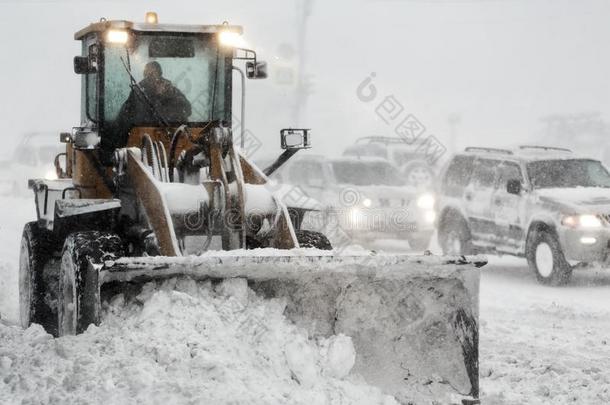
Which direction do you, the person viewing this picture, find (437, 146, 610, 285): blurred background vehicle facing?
facing the viewer and to the right of the viewer

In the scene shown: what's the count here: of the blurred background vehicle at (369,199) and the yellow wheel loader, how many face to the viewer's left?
0

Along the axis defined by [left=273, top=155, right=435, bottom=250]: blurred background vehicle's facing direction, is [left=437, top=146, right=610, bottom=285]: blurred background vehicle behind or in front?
in front

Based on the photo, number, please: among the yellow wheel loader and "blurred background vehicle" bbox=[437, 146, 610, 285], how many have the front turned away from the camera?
0

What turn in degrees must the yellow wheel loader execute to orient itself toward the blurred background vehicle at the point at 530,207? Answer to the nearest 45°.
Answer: approximately 90° to its left

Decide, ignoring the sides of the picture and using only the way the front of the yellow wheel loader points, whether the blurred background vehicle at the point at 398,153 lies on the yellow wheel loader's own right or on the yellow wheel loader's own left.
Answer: on the yellow wheel loader's own left

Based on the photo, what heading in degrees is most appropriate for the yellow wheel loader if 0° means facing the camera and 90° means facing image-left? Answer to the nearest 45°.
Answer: approximately 315°

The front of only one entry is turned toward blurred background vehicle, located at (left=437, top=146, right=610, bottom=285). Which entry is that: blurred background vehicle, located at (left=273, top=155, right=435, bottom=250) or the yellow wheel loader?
blurred background vehicle, located at (left=273, top=155, right=435, bottom=250)

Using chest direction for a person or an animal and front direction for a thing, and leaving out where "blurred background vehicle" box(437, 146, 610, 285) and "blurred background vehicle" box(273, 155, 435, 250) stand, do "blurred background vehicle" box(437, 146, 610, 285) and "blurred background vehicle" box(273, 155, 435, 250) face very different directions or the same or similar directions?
same or similar directions

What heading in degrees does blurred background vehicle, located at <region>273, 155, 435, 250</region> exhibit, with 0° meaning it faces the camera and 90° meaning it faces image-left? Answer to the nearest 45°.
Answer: approximately 315°

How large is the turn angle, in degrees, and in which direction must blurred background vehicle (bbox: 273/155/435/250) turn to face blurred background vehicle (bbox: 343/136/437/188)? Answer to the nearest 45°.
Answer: approximately 135° to its left
